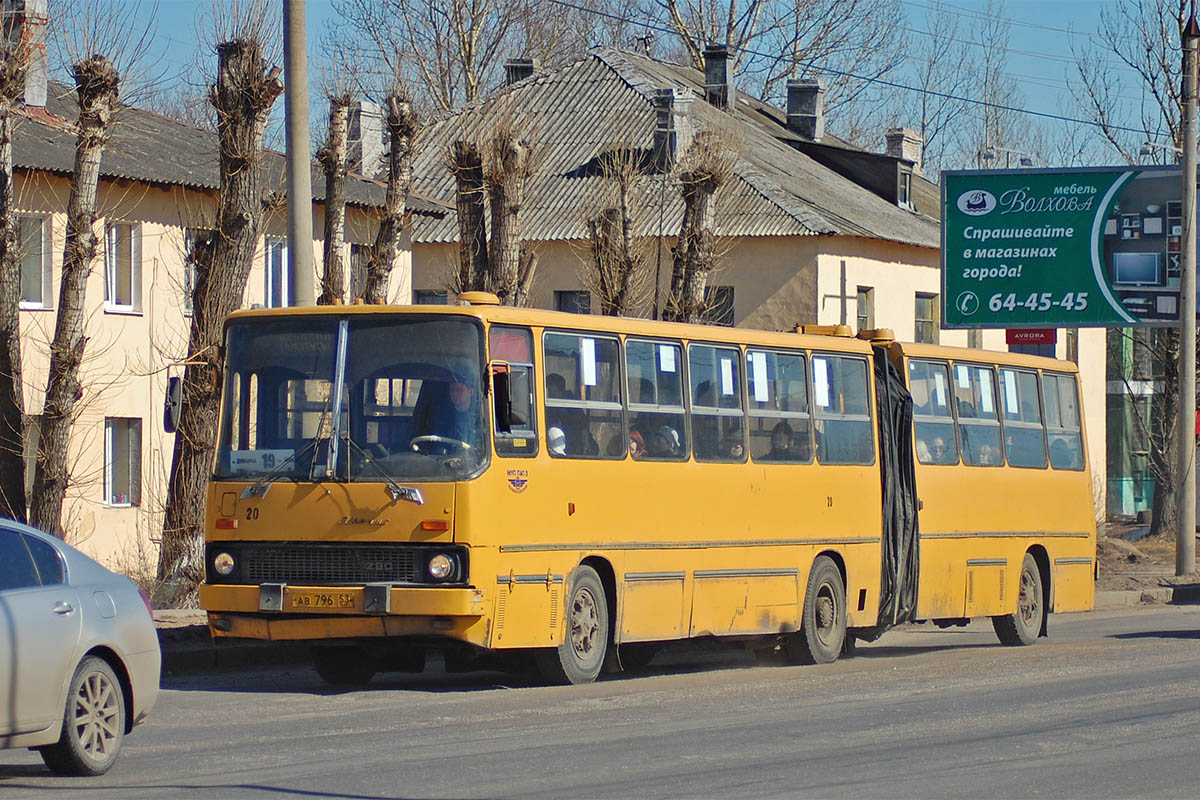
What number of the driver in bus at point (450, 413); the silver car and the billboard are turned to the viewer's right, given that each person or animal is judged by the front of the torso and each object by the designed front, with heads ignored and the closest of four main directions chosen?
0

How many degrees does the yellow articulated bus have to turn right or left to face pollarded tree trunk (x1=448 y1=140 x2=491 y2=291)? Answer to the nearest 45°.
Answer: approximately 135° to its right

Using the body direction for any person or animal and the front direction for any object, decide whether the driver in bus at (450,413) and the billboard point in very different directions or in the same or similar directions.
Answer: same or similar directions

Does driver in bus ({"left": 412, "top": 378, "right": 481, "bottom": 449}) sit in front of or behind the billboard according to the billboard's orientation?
in front

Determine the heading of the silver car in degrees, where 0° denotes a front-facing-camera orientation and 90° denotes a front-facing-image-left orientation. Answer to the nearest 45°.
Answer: approximately 45°

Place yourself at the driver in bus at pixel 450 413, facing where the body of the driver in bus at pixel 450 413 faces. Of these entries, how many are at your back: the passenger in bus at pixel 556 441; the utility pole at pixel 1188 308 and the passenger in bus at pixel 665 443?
3

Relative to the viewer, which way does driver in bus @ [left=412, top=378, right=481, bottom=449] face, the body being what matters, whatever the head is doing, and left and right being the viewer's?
facing the viewer and to the left of the viewer

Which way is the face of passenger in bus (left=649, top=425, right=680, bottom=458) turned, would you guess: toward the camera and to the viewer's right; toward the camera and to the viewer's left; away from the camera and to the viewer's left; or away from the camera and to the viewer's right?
toward the camera and to the viewer's left

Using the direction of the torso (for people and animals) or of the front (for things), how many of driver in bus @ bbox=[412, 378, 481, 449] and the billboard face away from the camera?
0

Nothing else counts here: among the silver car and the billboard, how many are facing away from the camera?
0

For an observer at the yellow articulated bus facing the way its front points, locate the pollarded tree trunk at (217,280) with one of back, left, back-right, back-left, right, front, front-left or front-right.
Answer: right

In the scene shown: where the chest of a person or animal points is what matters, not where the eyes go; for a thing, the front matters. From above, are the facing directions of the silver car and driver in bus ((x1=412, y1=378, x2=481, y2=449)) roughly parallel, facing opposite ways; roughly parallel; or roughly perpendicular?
roughly parallel

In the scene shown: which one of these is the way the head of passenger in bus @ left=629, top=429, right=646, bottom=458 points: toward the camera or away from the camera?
toward the camera

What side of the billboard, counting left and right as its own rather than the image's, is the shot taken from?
front

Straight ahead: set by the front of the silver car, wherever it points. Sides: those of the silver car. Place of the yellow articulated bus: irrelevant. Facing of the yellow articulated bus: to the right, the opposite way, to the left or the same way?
the same way

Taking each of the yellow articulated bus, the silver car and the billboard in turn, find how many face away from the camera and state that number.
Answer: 0

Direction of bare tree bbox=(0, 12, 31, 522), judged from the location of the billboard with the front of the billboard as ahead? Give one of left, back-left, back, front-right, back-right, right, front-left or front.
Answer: front-right
